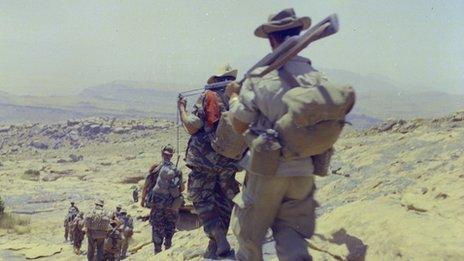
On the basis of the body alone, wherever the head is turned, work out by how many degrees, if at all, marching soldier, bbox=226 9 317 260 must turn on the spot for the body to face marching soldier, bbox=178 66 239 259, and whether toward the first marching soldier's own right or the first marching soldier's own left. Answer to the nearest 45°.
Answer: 0° — they already face them

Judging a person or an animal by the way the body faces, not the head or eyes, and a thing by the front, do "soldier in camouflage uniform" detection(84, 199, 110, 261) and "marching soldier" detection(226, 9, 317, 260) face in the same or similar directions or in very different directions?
same or similar directions

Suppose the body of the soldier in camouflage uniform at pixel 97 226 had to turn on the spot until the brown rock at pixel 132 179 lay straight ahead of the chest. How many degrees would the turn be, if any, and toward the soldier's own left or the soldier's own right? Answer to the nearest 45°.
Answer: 0° — they already face it

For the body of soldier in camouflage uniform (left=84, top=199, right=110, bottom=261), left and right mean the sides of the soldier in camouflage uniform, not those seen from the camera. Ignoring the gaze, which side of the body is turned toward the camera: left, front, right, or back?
back

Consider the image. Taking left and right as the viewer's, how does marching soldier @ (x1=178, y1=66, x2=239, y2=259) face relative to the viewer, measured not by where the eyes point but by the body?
facing away from the viewer and to the left of the viewer

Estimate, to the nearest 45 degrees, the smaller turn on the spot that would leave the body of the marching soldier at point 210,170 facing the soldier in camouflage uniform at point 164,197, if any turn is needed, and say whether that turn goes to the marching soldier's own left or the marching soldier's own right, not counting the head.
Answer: approximately 45° to the marching soldier's own right

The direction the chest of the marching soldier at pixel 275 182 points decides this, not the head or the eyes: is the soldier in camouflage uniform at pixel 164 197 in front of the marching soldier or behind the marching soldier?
in front

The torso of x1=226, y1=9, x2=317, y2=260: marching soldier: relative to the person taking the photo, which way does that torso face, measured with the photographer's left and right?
facing away from the viewer and to the left of the viewer

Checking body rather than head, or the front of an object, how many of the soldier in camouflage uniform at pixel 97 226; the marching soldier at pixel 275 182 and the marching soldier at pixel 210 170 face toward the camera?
0

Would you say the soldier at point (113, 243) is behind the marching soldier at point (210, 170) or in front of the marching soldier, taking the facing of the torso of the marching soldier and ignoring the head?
in front

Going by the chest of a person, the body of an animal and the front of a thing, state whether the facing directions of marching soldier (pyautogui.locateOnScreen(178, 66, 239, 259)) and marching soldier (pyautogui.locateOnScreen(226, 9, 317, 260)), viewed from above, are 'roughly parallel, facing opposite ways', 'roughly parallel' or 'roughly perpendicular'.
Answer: roughly parallel

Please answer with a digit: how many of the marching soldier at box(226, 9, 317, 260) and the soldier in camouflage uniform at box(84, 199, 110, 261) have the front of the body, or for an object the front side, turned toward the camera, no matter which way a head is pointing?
0

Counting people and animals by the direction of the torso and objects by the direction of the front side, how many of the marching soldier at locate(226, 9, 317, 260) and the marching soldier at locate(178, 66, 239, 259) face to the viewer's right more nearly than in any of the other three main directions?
0

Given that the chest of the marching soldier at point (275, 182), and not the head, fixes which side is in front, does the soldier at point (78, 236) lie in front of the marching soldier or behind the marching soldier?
in front
